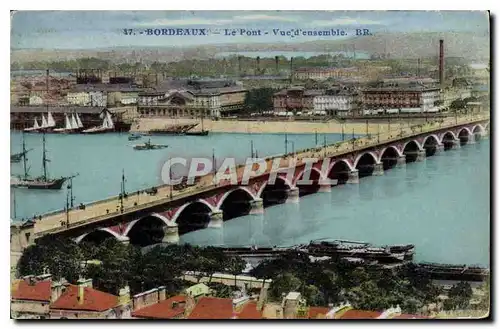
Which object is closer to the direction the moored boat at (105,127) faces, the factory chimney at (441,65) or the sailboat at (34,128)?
the sailboat

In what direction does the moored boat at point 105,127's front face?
to the viewer's left
